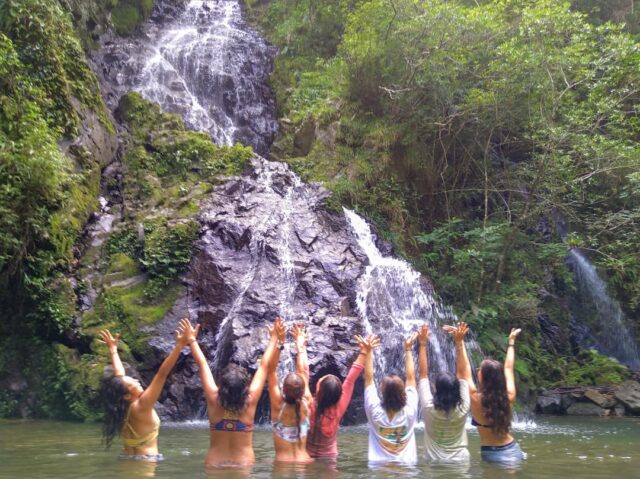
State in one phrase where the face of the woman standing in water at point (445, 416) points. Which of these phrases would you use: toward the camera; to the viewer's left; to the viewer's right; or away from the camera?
away from the camera

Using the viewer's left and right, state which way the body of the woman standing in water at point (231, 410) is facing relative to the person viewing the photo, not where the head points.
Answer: facing away from the viewer

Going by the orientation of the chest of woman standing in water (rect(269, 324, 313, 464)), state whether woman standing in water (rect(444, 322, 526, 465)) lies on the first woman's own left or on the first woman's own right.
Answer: on the first woman's own right

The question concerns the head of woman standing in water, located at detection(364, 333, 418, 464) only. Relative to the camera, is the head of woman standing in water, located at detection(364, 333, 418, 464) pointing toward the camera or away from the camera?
away from the camera

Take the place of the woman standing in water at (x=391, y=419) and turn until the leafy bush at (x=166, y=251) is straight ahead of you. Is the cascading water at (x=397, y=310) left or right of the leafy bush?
right

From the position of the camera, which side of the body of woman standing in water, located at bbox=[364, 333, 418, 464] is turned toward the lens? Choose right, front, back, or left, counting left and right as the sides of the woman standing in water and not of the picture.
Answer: back

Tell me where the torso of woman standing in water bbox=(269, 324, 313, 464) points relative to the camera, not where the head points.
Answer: away from the camera

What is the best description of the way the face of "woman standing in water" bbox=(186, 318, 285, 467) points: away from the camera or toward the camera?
away from the camera

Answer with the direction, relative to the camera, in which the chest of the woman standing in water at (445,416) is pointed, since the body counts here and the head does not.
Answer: away from the camera
